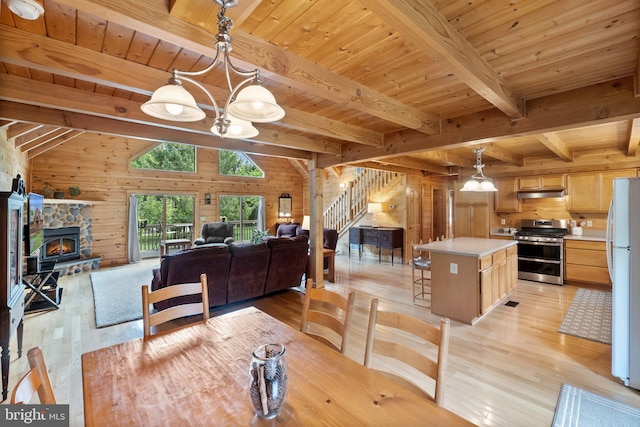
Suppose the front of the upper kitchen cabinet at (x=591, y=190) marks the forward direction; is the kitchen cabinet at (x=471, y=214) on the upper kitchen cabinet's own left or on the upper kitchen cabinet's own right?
on the upper kitchen cabinet's own right

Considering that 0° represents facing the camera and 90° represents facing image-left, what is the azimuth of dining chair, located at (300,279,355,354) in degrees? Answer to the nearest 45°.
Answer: approximately 45°

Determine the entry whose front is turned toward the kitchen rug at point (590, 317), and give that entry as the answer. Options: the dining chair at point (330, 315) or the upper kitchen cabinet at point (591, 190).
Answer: the upper kitchen cabinet

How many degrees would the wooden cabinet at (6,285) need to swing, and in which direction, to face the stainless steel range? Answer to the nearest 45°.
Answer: approximately 45° to its left

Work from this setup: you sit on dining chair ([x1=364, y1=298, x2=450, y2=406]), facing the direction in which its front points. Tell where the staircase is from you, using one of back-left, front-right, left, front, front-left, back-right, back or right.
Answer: back-right

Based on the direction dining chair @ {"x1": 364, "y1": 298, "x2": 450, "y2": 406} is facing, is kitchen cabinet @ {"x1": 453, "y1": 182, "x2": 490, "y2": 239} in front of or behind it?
behind

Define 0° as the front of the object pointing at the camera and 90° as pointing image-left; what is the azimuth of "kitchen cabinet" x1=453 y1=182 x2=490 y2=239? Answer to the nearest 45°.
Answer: approximately 0°

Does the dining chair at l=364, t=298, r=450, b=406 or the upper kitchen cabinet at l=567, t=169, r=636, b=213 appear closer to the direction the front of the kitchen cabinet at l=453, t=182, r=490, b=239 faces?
the dining chair

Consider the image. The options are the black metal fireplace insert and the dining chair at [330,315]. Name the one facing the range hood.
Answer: the black metal fireplace insert

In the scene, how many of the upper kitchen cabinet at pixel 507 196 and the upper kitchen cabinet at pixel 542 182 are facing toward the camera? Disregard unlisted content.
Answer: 2

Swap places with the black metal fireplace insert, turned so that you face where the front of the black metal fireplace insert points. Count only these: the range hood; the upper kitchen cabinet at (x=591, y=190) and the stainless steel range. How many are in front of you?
3

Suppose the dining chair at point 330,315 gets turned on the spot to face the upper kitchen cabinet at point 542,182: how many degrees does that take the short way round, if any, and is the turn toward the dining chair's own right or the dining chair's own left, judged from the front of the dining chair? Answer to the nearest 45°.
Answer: approximately 180°
